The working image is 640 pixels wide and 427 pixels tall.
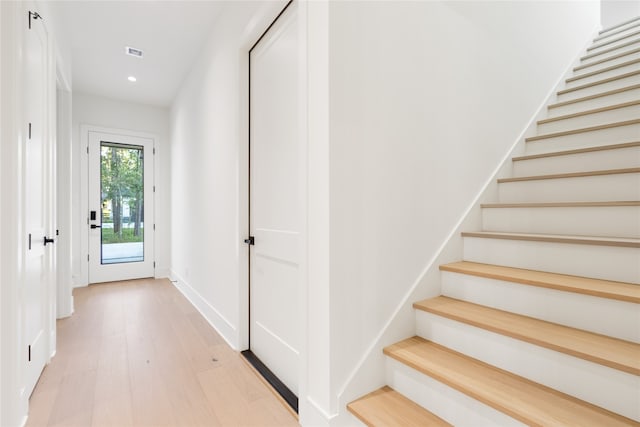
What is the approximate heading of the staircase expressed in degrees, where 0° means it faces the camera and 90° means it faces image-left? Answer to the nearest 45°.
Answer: approximately 45°

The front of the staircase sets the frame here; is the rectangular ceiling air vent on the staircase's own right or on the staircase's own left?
on the staircase's own right

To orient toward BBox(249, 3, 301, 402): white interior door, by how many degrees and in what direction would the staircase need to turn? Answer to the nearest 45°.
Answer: approximately 45° to its right

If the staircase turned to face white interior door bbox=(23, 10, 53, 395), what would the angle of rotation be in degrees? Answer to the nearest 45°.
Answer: approximately 45° to its right

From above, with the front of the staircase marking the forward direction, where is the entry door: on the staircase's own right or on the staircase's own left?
on the staircase's own right
